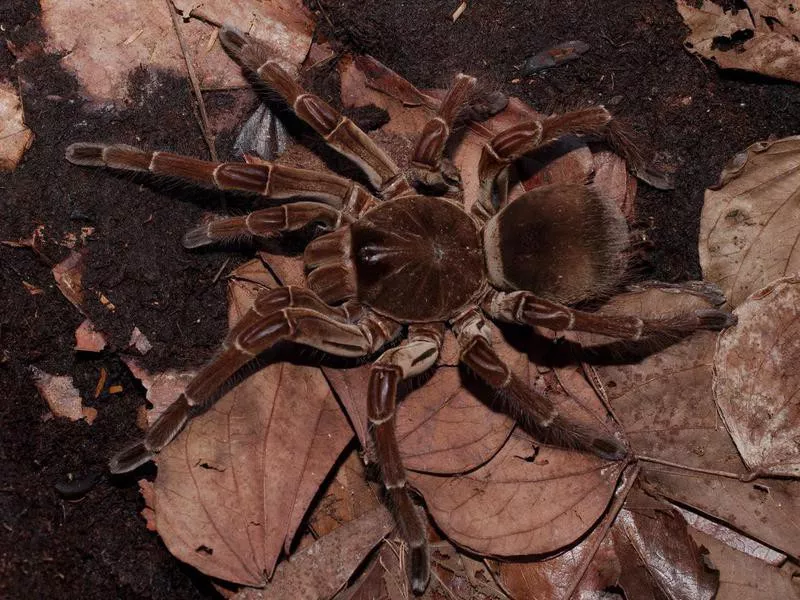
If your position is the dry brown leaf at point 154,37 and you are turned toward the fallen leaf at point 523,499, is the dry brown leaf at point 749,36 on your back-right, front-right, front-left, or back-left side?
front-left

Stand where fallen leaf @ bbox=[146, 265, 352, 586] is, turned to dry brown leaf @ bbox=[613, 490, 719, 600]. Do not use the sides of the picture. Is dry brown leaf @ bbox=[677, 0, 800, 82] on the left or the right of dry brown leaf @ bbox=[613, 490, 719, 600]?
left

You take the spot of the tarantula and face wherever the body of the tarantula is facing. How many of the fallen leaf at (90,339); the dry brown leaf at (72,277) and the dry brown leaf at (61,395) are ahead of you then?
3

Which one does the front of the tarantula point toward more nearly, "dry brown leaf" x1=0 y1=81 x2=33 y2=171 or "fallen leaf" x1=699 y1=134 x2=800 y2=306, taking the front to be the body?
the dry brown leaf

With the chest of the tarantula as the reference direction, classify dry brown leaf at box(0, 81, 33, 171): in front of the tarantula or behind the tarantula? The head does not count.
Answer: in front

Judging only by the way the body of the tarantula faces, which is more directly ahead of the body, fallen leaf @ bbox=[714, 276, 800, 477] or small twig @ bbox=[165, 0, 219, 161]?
the small twig

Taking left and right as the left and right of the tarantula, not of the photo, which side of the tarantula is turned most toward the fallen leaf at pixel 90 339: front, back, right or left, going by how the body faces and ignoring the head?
front

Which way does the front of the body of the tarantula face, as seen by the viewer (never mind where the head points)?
to the viewer's left

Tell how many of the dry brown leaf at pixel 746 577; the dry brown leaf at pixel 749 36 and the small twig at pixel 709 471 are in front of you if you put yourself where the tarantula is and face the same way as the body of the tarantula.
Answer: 0

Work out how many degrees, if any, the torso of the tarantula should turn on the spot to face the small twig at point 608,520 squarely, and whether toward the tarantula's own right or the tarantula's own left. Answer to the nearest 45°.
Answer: approximately 135° to the tarantula's own left

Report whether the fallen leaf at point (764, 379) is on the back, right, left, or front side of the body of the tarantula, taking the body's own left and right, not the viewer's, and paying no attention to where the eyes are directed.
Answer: back

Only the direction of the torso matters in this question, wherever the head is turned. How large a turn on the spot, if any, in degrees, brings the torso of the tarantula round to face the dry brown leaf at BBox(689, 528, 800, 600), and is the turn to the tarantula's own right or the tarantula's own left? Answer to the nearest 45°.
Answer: approximately 135° to the tarantula's own left

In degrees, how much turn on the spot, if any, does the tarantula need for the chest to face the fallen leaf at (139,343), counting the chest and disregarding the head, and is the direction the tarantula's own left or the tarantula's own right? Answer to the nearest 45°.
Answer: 0° — it already faces it

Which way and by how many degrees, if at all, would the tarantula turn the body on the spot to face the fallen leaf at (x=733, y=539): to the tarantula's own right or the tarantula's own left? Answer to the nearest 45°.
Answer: approximately 135° to the tarantula's own left

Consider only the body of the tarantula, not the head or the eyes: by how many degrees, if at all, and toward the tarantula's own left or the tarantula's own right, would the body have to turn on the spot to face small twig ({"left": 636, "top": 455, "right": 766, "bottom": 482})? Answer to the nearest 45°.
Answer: approximately 135° to the tarantula's own left

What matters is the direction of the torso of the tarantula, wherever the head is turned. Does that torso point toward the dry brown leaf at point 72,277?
yes

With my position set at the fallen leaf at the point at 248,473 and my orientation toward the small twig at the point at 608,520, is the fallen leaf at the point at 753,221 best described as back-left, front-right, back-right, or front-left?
front-left
